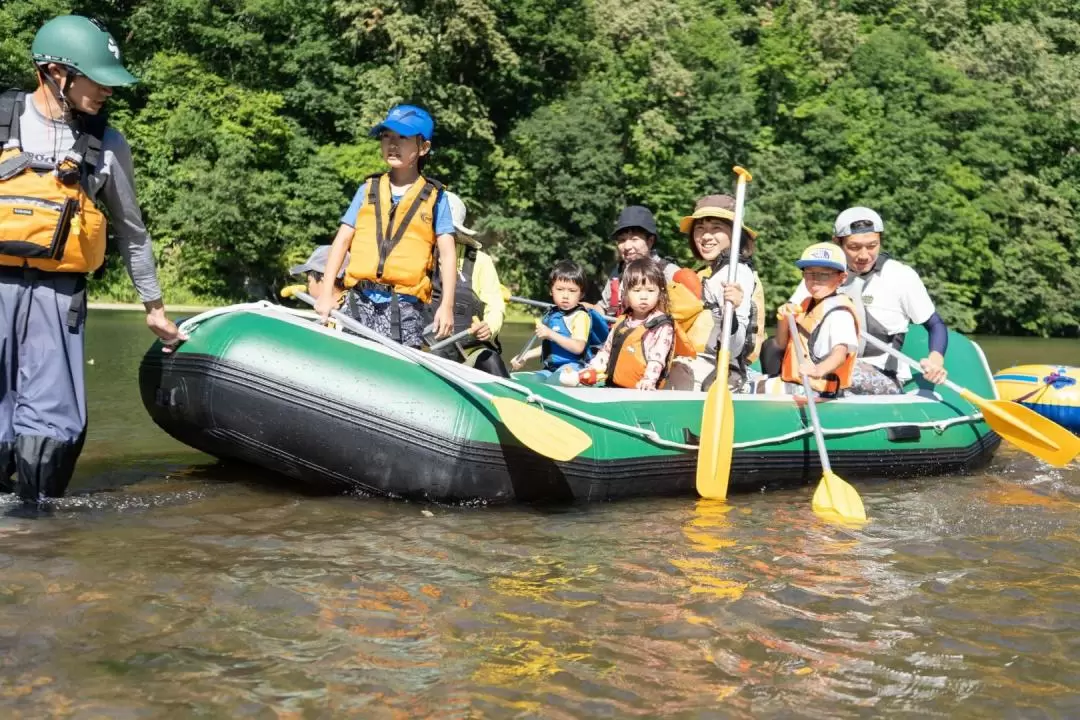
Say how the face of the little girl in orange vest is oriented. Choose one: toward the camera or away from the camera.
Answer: toward the camera

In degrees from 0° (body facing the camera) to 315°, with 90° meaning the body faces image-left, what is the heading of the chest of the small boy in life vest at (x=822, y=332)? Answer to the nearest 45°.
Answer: approximately 45°

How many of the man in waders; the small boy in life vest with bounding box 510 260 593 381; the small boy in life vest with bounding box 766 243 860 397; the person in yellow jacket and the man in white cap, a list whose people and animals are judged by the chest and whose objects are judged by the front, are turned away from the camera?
0

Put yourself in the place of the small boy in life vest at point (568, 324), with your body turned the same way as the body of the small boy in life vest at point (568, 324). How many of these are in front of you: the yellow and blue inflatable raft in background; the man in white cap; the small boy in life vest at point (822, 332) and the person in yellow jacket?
1

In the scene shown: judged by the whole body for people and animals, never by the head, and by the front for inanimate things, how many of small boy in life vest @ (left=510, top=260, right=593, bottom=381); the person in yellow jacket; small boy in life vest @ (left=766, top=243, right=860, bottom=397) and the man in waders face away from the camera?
0

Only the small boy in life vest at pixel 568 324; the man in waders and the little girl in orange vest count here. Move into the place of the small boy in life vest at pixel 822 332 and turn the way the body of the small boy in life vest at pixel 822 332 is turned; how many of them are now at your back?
0

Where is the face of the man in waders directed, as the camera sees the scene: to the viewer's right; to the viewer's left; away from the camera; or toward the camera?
to the viewer's right

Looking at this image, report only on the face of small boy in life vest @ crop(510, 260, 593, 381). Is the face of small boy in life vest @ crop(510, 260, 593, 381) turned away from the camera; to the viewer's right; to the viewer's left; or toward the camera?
toward the camera

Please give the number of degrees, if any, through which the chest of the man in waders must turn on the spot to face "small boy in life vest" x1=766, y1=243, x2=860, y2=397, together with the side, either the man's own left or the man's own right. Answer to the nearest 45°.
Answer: approximately 90° to the man's own left

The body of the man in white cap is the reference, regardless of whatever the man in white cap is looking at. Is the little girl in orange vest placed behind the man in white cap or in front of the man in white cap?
in front

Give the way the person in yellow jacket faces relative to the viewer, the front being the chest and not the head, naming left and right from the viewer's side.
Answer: facing the viewer and to the left of the viewer

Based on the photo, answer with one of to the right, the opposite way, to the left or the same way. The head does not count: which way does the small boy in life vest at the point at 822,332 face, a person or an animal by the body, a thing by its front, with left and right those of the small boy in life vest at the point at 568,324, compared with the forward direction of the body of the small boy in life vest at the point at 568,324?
the same way

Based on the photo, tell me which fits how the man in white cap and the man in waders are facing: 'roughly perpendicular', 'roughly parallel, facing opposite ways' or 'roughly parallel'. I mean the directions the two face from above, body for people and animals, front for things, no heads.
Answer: roughly perpendicular

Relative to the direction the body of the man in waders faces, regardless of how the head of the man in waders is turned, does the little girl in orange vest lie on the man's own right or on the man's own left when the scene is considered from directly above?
on the man's own left

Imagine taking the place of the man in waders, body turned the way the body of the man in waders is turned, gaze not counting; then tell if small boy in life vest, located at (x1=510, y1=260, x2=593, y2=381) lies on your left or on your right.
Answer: on your left

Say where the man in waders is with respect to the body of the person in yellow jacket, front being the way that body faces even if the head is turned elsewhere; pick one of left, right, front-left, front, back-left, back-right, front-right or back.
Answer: front

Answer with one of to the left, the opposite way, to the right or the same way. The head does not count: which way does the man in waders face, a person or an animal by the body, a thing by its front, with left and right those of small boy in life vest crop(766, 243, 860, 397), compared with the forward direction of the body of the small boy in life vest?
to the left

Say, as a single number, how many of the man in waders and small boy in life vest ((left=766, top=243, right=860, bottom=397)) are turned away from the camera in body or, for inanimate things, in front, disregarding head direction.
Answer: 0
